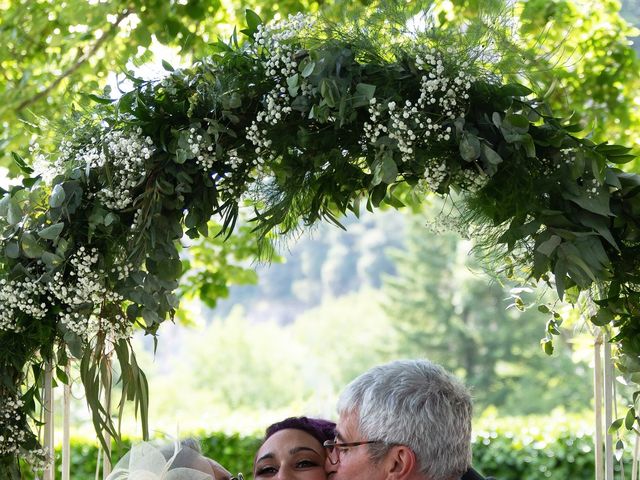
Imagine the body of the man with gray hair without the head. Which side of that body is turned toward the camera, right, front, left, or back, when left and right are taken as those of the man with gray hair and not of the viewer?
left

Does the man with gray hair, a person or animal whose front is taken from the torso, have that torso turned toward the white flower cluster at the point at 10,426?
yes

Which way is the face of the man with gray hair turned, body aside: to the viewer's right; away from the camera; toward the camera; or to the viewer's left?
to the viewer's left

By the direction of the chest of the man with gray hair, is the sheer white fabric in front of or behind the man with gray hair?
in front
